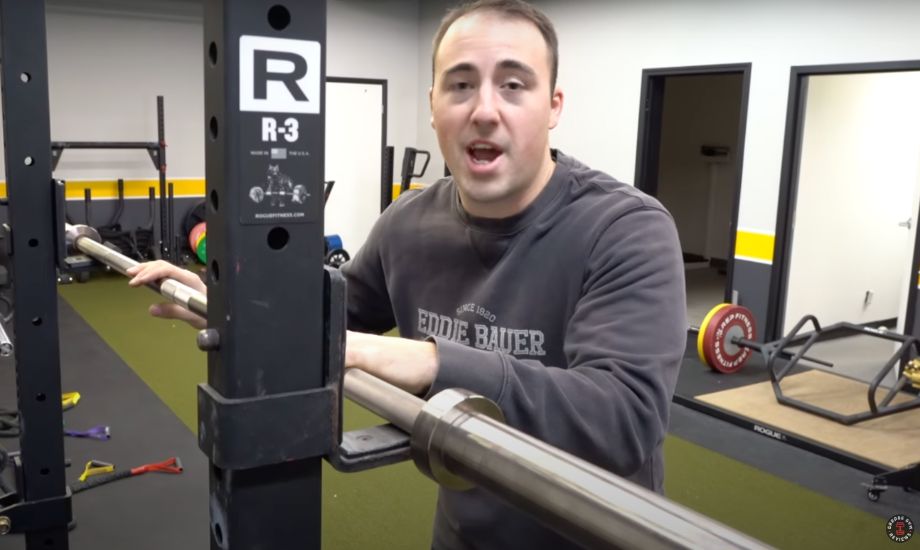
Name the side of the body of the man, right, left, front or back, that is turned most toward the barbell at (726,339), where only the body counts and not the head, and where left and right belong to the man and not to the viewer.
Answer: back

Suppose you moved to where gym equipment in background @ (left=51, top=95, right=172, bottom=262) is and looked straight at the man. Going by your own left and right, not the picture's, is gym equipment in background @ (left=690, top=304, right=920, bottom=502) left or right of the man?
left

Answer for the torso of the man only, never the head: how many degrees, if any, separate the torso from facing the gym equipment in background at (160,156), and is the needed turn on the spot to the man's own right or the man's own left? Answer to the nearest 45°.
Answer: approximately 135° to the man's own right

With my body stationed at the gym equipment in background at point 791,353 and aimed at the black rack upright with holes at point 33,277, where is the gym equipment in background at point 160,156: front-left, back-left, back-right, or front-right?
front-right

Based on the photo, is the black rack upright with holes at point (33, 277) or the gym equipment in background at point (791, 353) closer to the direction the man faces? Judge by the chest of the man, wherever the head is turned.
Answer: the black rack upright with holes

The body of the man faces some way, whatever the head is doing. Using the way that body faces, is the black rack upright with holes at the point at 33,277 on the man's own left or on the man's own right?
on the man's own right

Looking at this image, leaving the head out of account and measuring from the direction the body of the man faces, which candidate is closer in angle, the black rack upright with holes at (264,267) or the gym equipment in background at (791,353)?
the black rack upright with holes

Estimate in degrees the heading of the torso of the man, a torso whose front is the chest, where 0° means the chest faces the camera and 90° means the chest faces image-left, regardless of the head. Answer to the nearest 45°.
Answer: approximately 45°

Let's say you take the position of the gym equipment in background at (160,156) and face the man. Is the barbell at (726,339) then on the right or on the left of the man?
left

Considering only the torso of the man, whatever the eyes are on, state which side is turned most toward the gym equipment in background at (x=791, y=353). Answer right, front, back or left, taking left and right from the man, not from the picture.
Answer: back
